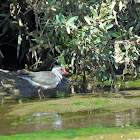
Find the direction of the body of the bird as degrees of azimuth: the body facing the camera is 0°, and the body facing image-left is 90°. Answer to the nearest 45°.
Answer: approximately 270°
